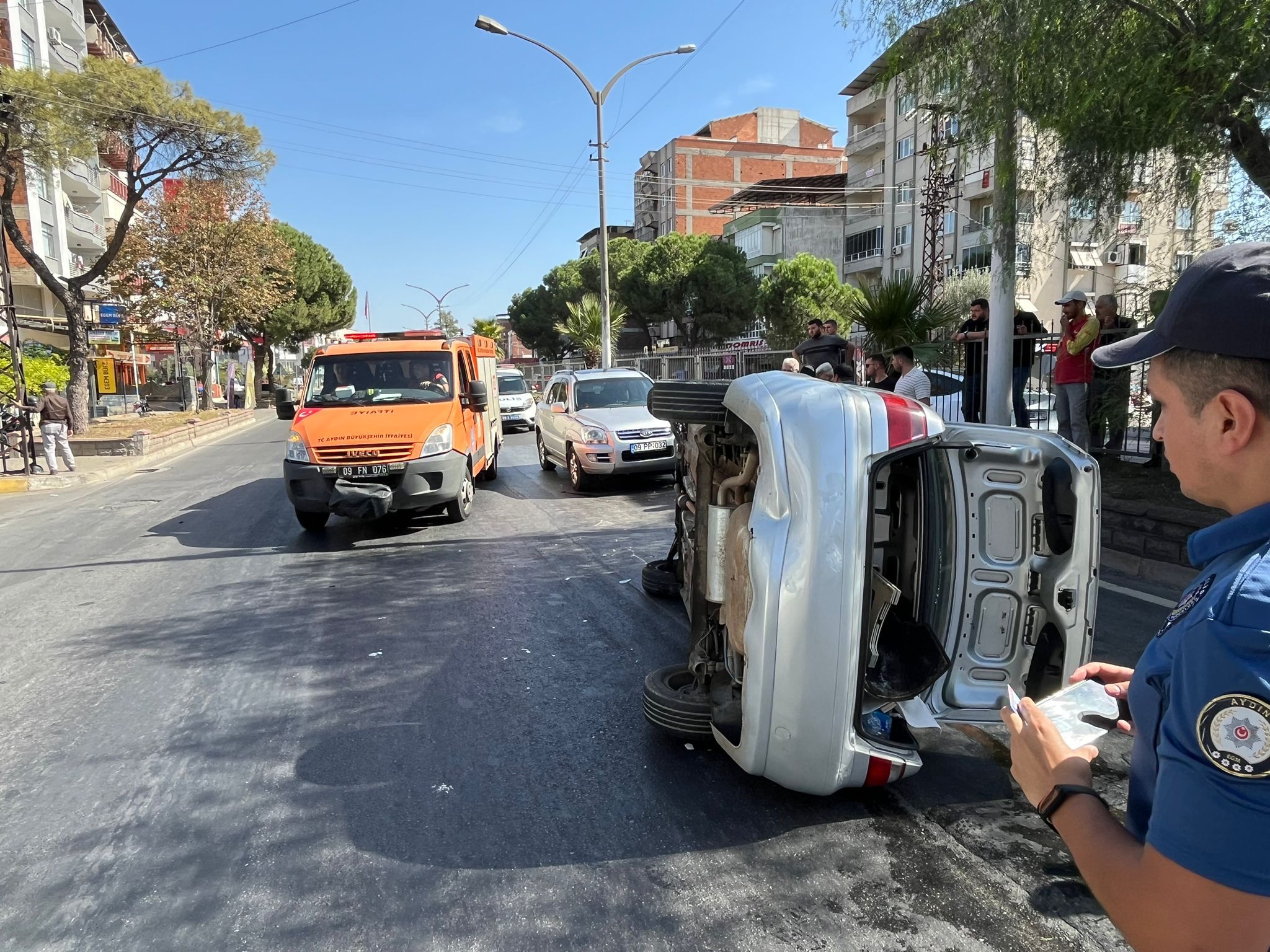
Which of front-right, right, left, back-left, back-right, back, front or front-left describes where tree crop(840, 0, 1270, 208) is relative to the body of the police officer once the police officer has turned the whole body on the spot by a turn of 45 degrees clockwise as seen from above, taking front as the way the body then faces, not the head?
front-right

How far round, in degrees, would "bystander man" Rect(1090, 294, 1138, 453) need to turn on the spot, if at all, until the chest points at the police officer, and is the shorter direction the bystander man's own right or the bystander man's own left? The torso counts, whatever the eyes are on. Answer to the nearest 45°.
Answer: approximately 45° to the bystander man's own left

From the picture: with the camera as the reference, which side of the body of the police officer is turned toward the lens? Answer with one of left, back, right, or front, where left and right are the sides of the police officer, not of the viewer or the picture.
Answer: left

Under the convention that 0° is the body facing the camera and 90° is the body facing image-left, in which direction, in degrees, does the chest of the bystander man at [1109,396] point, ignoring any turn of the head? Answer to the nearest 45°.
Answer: approximately 45°

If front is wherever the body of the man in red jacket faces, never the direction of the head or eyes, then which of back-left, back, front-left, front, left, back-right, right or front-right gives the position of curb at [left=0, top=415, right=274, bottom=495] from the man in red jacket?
front-right

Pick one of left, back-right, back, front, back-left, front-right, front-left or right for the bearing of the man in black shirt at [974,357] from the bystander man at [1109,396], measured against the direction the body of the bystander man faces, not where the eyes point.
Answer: right

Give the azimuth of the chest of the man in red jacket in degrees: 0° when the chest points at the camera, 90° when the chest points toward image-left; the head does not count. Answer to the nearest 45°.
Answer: approximately 45°

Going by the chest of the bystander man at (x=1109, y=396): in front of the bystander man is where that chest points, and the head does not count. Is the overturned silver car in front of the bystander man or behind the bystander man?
in front
